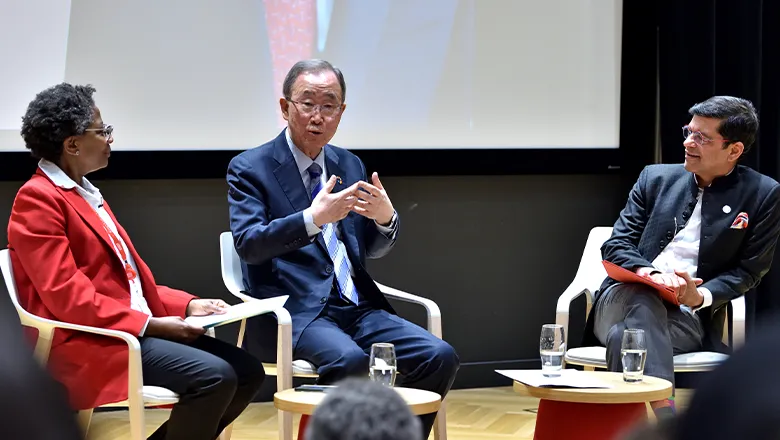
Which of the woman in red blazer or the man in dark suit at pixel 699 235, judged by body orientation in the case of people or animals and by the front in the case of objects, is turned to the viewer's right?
the woman in red blazer

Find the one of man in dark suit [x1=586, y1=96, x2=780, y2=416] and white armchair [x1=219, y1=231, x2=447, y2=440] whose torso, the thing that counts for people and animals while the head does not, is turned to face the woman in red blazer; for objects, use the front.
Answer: the man in dark suit

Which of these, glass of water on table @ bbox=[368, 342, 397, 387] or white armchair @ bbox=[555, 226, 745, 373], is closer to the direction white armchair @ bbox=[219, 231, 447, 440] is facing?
the glass of water on table

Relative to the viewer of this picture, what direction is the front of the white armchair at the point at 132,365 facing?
facing to the right of the viewer

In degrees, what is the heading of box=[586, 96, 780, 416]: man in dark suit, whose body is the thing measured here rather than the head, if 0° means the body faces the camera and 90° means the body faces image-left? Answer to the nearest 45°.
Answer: approximately 45°

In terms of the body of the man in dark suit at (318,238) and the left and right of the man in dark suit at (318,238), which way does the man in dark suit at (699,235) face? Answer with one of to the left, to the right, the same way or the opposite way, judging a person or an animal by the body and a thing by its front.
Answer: to the right

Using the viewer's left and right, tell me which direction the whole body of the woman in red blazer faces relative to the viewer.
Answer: facing to the right of the viewer

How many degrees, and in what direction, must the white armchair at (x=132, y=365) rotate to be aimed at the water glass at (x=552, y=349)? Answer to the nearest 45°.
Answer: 0° — it already faces it

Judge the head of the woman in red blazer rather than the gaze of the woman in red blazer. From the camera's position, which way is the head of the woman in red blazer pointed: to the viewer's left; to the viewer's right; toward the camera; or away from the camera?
to the viewer's right

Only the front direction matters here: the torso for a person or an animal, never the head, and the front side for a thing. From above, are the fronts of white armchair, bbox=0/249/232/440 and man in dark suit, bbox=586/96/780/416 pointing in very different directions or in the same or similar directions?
very different directions

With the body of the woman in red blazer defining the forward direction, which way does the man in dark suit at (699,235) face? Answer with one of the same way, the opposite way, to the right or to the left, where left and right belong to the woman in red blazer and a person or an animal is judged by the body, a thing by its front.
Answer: the opposite way
